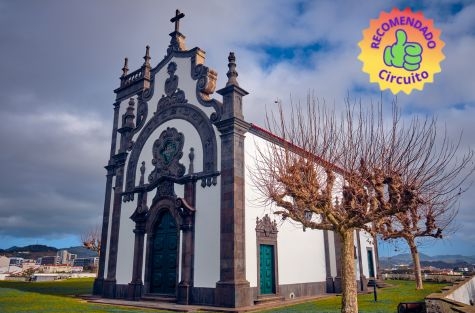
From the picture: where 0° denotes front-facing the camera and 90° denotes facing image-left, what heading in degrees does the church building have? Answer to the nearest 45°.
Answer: approximately 45°
